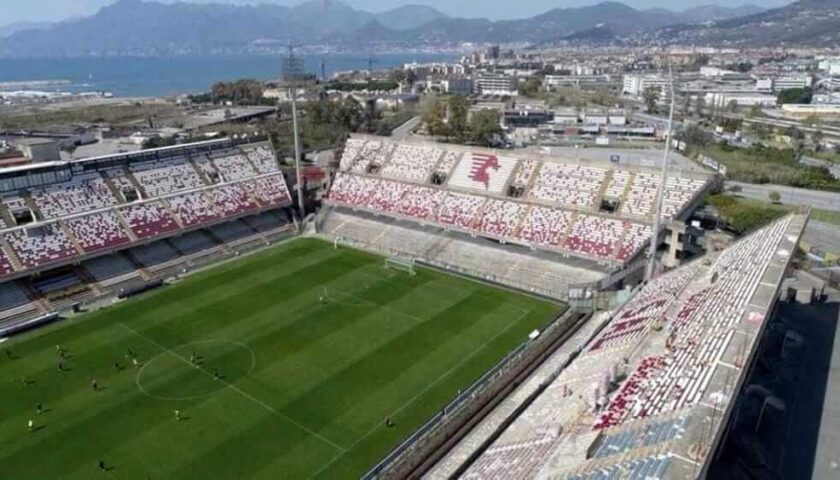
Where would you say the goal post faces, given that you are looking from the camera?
facing the viewer and to the left of the viewer
